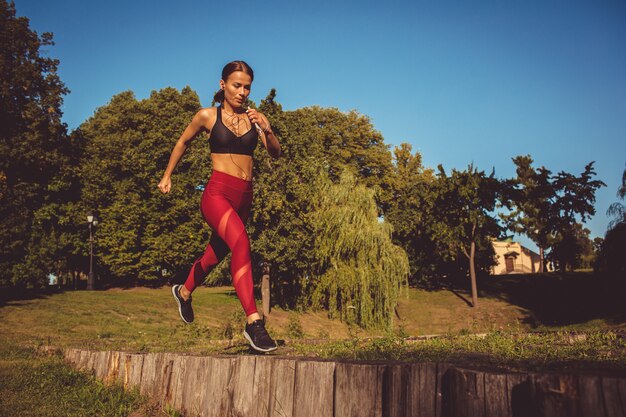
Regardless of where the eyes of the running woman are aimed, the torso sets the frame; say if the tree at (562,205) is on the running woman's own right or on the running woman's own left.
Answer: on the running woman's own left

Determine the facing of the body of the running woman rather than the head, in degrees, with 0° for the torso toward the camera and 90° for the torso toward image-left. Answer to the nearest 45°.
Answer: approximately 315°

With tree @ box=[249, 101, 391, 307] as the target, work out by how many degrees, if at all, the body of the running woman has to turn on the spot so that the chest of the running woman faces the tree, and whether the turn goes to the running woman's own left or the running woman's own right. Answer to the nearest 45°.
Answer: approximately 135° to the running woman's own left

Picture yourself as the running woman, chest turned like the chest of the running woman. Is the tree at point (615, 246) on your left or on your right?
on your left

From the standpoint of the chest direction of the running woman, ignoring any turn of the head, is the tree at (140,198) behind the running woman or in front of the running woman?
behind

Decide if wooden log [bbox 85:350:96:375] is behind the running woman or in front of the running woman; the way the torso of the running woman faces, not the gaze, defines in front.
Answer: behind

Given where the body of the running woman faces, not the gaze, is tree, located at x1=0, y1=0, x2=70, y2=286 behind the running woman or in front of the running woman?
behind
